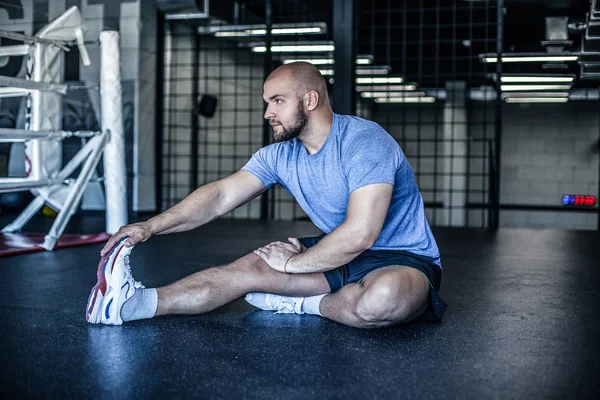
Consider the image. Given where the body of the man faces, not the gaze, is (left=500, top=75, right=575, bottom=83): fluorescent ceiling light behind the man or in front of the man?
behind

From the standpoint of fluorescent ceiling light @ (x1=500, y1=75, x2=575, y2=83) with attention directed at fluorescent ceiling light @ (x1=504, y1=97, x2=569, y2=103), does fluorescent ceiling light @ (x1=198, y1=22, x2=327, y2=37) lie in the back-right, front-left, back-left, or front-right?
back-left

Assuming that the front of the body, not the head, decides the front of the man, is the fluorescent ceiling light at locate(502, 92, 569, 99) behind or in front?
behind

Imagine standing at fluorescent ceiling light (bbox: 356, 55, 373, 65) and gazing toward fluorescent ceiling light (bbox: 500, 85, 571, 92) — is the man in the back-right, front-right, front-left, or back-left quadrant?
back-right

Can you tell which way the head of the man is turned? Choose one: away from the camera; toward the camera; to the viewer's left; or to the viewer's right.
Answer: to the viewer's left

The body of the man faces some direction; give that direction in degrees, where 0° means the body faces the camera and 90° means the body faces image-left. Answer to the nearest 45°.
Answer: approximately 45°
